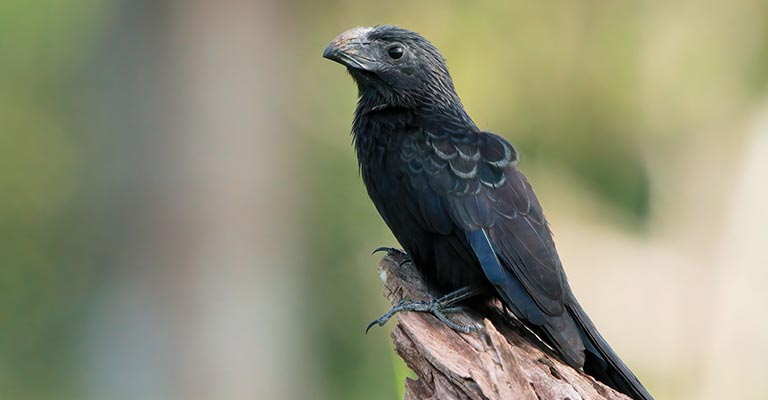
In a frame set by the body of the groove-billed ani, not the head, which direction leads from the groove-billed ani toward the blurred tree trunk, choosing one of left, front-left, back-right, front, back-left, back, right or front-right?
front-right

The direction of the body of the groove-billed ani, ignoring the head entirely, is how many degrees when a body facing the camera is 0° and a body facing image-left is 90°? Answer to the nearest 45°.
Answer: approximately 90°
